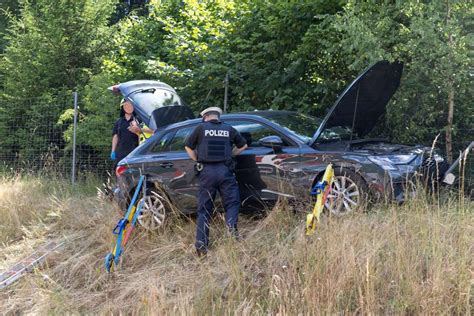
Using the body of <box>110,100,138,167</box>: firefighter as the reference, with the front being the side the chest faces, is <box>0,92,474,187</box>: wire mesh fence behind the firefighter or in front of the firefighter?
behind

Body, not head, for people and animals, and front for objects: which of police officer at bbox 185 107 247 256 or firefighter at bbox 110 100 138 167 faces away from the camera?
police officer at bbox 185 107 247 256

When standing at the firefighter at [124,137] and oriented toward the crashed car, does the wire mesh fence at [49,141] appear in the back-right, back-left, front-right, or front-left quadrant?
back-left

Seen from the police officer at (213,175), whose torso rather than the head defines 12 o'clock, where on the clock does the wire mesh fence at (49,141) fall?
The wire mesh fence is roughly at 11 o'clock from the police officer.

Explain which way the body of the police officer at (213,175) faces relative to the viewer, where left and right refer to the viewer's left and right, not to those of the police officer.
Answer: facing away from the viewer

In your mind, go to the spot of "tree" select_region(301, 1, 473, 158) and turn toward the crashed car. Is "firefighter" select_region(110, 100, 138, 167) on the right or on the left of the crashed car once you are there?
right

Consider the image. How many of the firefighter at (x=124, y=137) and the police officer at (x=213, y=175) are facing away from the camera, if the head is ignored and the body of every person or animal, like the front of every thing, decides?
1

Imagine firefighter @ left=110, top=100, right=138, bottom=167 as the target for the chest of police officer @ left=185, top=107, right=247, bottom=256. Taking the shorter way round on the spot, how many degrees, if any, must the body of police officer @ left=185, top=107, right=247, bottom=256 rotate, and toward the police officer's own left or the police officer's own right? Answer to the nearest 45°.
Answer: approximately 45° to the police officer's own left

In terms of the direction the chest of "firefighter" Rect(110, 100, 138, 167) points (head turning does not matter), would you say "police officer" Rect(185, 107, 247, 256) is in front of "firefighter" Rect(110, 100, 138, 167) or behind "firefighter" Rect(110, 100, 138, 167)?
in front

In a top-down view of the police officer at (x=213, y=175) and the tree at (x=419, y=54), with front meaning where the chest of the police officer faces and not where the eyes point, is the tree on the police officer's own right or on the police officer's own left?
on the police officer's own right
